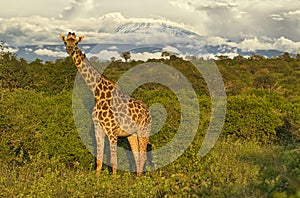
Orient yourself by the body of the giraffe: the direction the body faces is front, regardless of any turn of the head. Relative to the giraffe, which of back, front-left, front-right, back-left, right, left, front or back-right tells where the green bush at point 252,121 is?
back
